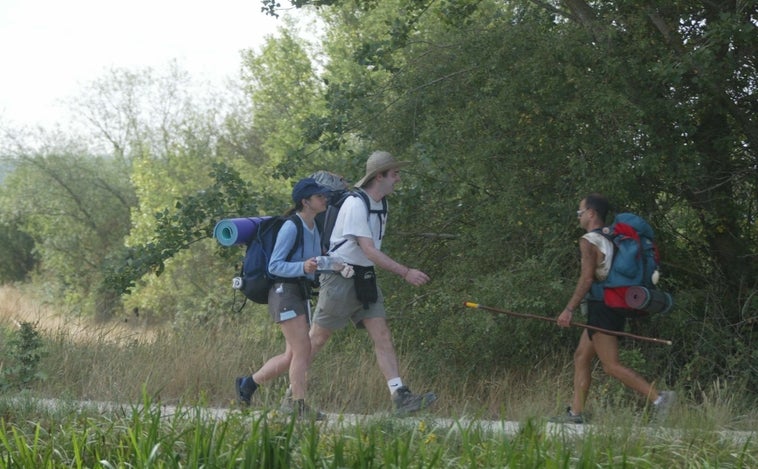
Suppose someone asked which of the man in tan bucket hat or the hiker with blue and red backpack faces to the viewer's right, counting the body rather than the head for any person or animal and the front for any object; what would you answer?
the man in tan bucket hat

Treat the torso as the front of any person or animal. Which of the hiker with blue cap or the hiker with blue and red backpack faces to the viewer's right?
the hiker with blue cap

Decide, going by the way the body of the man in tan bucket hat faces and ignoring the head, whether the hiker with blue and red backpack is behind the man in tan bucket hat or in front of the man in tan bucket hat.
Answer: in front

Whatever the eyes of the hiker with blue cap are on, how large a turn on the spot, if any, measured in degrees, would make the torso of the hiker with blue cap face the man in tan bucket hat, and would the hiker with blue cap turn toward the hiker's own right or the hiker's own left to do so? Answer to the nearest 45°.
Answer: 0° — they already face them

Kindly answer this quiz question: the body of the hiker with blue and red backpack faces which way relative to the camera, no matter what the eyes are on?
to the viewer's left

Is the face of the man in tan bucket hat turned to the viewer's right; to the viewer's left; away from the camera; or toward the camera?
to the viewer's right

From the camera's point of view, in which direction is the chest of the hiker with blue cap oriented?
to the viewer's right

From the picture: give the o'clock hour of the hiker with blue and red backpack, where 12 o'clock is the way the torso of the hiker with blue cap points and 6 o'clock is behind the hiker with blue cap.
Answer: The hiker with blue and red backpack is roughly at 12 o'clock from the hiker with blue cap.

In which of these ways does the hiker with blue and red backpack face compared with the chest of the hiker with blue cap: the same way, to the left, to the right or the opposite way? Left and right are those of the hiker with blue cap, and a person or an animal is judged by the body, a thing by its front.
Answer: the opposite way

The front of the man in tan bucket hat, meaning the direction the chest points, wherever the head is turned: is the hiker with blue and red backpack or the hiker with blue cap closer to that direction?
the hiker with blue and red backpack

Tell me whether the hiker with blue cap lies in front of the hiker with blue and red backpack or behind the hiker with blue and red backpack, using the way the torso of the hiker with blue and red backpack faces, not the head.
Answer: in front

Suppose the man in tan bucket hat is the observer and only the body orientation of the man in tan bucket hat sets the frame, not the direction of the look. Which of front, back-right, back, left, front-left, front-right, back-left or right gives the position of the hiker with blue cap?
back

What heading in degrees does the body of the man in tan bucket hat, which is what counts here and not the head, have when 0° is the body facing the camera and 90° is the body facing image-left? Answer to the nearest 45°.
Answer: approximately 270°
